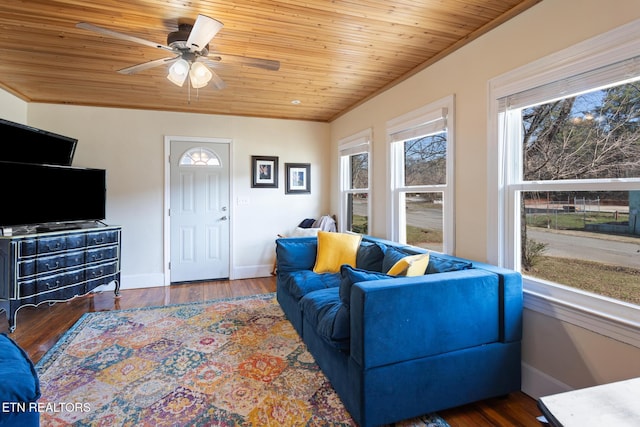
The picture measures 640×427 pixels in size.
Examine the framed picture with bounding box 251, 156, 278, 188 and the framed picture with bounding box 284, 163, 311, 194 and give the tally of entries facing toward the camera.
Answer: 2

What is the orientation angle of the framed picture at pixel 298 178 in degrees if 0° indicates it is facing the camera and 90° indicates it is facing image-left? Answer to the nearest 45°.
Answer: approximately 0°

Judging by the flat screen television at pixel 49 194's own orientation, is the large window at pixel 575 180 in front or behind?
in front

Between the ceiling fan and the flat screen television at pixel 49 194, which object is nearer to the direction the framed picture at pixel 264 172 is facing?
the ceiling fan

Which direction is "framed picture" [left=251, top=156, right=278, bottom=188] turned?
toward the camera

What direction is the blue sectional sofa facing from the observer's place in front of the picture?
facing the viewer and to the left of the viewer

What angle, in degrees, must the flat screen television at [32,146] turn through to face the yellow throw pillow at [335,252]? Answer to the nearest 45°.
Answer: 0° — it already faces it

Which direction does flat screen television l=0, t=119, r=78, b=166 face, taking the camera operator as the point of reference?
facing the viewer and to the right of the viewer

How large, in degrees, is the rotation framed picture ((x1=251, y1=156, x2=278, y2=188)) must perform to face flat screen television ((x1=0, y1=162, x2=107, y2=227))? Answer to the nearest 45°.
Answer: approximately 45° to its right

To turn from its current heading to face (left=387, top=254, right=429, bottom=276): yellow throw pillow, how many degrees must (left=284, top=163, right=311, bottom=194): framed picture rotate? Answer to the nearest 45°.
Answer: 0° — it already faces it

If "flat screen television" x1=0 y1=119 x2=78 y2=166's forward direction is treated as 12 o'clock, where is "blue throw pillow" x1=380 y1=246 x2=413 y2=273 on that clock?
The blue throw pillow is roughly at 12 o'clock from the flat screen television.

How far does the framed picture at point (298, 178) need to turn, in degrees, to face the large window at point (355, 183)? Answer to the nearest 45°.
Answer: approximately 45° to its left
